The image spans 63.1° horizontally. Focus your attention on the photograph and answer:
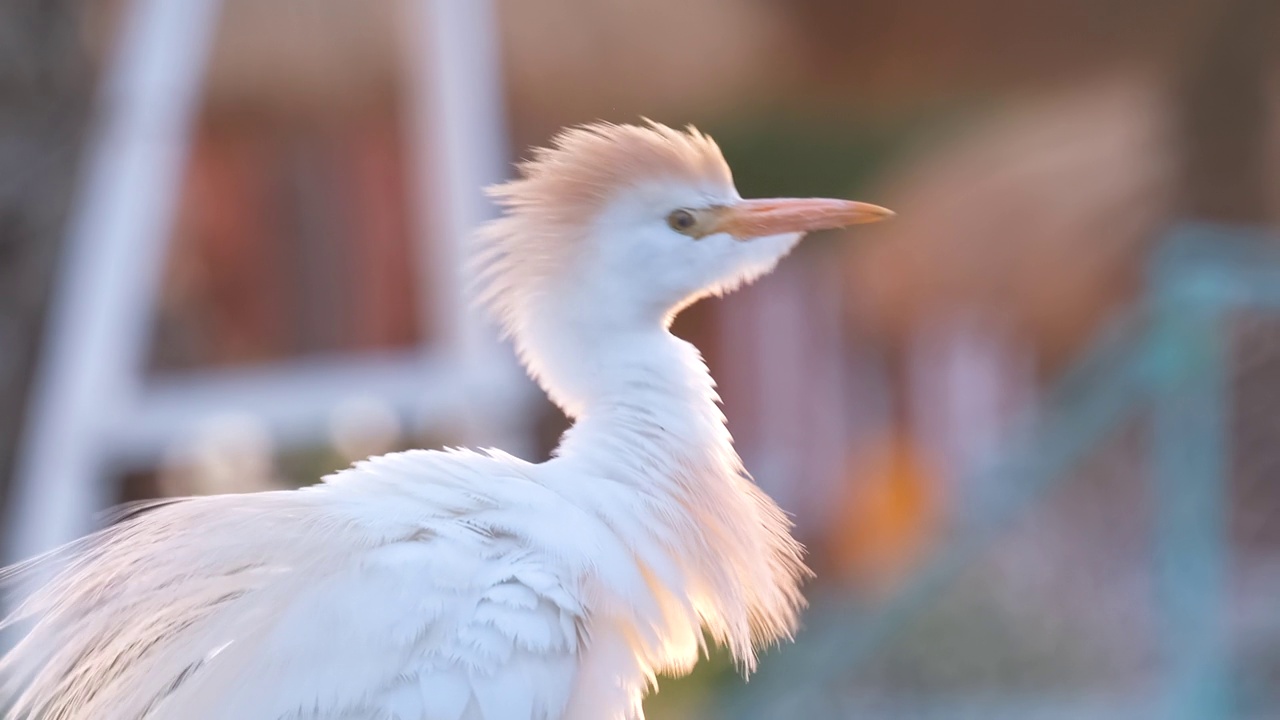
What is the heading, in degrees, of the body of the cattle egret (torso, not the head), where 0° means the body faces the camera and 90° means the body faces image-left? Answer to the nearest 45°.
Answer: approximately 270°

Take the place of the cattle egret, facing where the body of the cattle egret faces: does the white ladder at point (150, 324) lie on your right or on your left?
on your left
